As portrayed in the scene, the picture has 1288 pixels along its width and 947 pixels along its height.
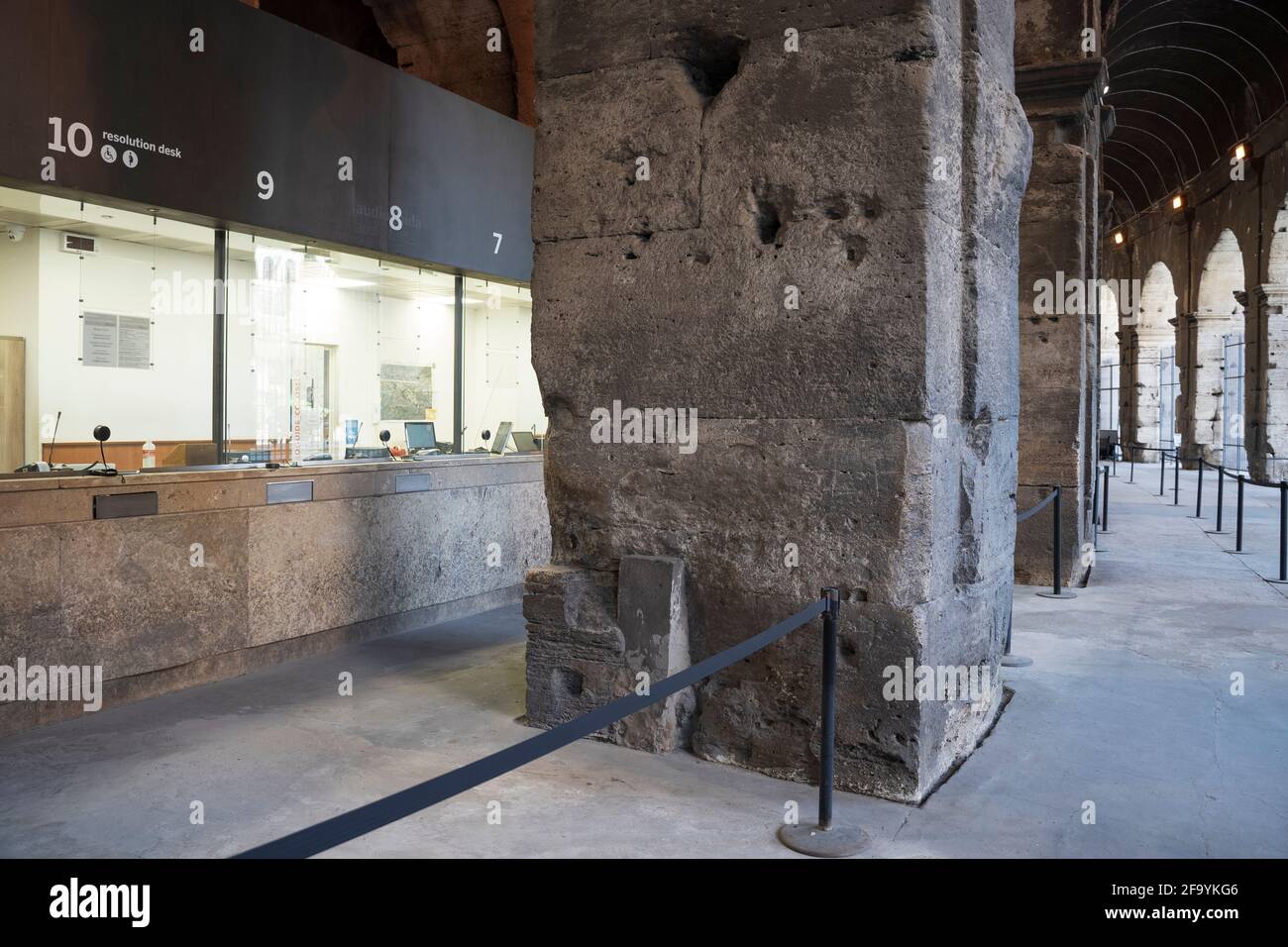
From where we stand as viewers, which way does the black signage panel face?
facing the viewer and to the right of the viewer

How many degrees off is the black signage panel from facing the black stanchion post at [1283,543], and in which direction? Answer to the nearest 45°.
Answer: approximately 45° to its left

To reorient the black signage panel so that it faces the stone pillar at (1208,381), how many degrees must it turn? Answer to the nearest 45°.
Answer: approximately 90° to its left

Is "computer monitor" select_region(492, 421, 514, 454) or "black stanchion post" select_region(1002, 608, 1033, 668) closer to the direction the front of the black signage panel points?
the black stanchion post

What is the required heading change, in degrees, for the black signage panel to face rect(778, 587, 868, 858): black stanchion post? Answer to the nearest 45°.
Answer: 0° — it already faces it

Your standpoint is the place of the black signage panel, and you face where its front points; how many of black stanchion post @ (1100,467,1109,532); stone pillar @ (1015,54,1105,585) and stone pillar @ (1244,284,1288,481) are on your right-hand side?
0

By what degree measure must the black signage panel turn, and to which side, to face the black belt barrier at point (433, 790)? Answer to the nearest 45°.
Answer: approximately 45° to its right

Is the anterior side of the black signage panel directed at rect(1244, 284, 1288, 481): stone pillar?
no

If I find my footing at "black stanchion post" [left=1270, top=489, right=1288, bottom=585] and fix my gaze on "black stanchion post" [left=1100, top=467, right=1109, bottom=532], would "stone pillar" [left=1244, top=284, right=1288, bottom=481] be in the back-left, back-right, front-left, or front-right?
front-right

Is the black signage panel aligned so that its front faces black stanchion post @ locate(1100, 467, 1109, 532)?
no

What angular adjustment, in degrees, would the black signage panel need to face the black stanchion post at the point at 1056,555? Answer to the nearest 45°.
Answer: approximately 45° to its left

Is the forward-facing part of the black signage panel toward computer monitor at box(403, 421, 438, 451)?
no

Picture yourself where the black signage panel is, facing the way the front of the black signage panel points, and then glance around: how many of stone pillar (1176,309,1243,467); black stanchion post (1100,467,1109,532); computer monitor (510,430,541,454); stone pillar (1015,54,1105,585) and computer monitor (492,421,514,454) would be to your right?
0

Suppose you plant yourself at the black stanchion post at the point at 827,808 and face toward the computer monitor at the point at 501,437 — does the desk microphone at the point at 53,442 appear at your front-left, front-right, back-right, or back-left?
front-left
